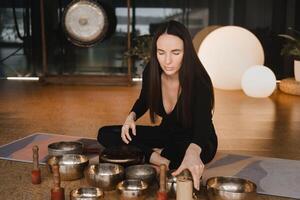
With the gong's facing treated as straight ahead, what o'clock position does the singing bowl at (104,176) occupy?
The singing bowl is roughly at 12 o'clock from the gong.

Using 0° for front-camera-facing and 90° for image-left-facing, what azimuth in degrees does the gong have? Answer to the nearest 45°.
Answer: approximately 0°

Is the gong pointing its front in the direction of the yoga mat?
yes
